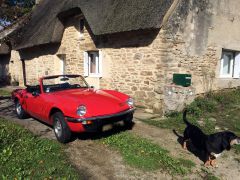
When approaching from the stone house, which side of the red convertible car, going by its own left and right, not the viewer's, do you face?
left

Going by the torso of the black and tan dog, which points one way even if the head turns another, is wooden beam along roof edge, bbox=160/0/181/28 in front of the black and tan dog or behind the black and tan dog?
behind

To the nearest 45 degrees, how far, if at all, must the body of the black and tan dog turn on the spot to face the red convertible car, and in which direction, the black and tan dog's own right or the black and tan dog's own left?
approximately 135° to the black and tan dog's own right

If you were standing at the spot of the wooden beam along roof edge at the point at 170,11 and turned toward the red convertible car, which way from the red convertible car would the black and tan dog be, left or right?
left

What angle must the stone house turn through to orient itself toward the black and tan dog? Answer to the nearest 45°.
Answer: approximately 45° to its left

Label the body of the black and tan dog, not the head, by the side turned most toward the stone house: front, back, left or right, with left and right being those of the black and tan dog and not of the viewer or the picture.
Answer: back

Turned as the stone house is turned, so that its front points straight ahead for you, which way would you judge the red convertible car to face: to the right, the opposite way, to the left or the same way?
to the left

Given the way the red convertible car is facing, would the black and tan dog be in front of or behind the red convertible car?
in front

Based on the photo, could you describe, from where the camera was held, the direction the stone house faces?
facing the viewer and to the left of the viewer

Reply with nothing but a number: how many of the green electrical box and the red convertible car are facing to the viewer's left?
0

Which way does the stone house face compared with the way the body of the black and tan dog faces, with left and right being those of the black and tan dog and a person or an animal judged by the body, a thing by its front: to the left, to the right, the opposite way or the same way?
to the right

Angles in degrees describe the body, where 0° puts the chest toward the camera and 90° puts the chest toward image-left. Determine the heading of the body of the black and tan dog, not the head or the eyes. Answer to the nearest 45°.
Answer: approximately 315°

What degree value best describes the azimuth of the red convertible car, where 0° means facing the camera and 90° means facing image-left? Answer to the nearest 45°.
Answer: approximately 315°
